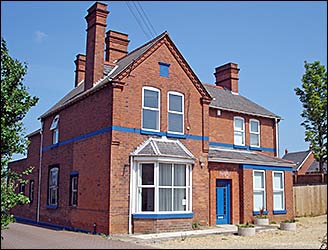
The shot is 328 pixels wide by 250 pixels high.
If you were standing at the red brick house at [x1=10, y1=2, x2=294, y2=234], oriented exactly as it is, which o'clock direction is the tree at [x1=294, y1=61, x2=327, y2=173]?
The tree is roughly at 9 o'clock from the red brick house.

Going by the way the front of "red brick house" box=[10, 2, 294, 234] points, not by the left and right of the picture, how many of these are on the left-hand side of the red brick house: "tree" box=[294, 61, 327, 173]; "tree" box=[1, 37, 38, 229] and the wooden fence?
2

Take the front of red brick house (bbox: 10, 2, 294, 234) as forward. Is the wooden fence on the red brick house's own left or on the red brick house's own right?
on the red brick house's own left

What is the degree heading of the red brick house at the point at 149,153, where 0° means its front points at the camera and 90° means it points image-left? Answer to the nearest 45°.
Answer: approximately 315°

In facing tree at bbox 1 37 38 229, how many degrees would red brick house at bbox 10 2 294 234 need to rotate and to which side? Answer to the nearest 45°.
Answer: approximately 90° to its right
